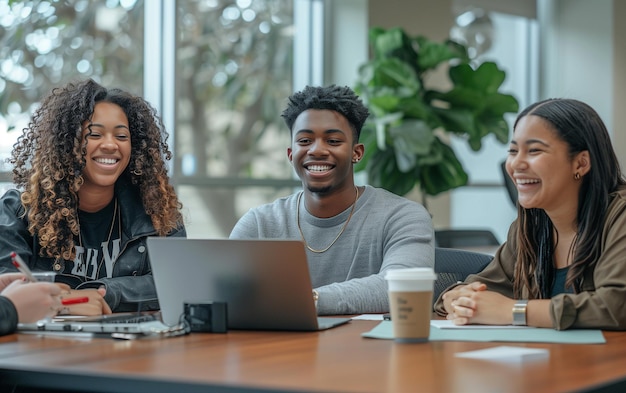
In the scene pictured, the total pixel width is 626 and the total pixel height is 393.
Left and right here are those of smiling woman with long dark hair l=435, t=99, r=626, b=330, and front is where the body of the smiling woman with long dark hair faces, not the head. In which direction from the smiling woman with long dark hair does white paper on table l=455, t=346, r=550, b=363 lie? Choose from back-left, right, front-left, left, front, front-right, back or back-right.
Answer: front-left

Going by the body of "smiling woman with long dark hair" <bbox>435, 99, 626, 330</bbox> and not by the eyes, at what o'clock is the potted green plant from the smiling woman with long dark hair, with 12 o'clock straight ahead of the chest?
The potted green plant is roughly at 4 o'clock from the smiling woman with long dark hair.

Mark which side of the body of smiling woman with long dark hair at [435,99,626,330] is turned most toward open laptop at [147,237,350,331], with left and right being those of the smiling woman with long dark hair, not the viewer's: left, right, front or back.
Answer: front

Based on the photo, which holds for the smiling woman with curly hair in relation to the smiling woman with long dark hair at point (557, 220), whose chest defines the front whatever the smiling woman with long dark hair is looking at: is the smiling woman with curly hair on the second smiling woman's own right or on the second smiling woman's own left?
on the second smiling woman's own right

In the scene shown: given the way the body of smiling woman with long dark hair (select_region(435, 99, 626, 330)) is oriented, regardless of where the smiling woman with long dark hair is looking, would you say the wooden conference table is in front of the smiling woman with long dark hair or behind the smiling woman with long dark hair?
in front

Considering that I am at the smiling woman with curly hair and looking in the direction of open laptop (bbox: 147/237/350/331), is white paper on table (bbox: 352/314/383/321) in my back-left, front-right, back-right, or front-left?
front-left

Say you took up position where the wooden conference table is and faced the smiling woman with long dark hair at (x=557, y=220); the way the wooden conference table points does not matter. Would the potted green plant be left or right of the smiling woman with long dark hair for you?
left

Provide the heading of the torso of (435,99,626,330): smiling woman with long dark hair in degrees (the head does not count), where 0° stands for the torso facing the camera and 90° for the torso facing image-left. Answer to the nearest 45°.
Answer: approximately 45°

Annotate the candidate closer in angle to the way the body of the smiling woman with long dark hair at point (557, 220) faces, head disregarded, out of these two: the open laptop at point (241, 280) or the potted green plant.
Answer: the open laptop

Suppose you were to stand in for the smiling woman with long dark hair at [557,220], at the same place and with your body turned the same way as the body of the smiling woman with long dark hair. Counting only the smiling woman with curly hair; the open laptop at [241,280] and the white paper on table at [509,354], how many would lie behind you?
0
